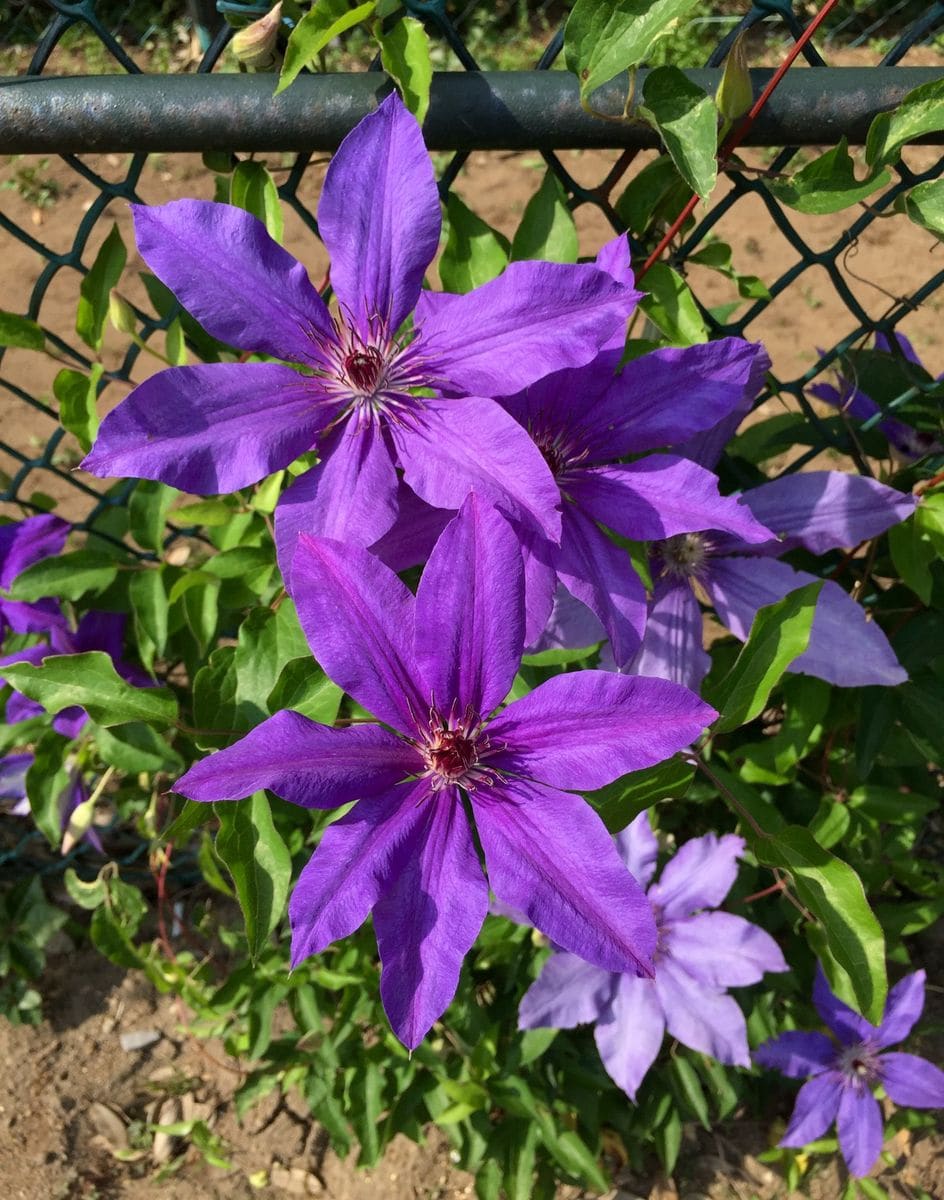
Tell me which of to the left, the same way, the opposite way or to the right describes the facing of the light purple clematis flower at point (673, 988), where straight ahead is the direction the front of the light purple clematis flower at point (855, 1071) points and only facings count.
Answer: the same way

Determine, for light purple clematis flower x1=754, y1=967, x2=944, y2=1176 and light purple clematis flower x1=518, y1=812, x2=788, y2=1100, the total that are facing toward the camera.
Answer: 2

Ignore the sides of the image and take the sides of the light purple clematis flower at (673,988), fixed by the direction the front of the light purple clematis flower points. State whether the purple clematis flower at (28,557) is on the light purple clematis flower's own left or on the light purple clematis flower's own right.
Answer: on the light purple clematis flower's own right

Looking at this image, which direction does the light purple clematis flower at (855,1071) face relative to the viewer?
toward the camera

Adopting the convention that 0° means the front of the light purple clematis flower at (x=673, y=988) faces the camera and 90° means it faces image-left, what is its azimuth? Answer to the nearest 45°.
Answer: approximately 0°
